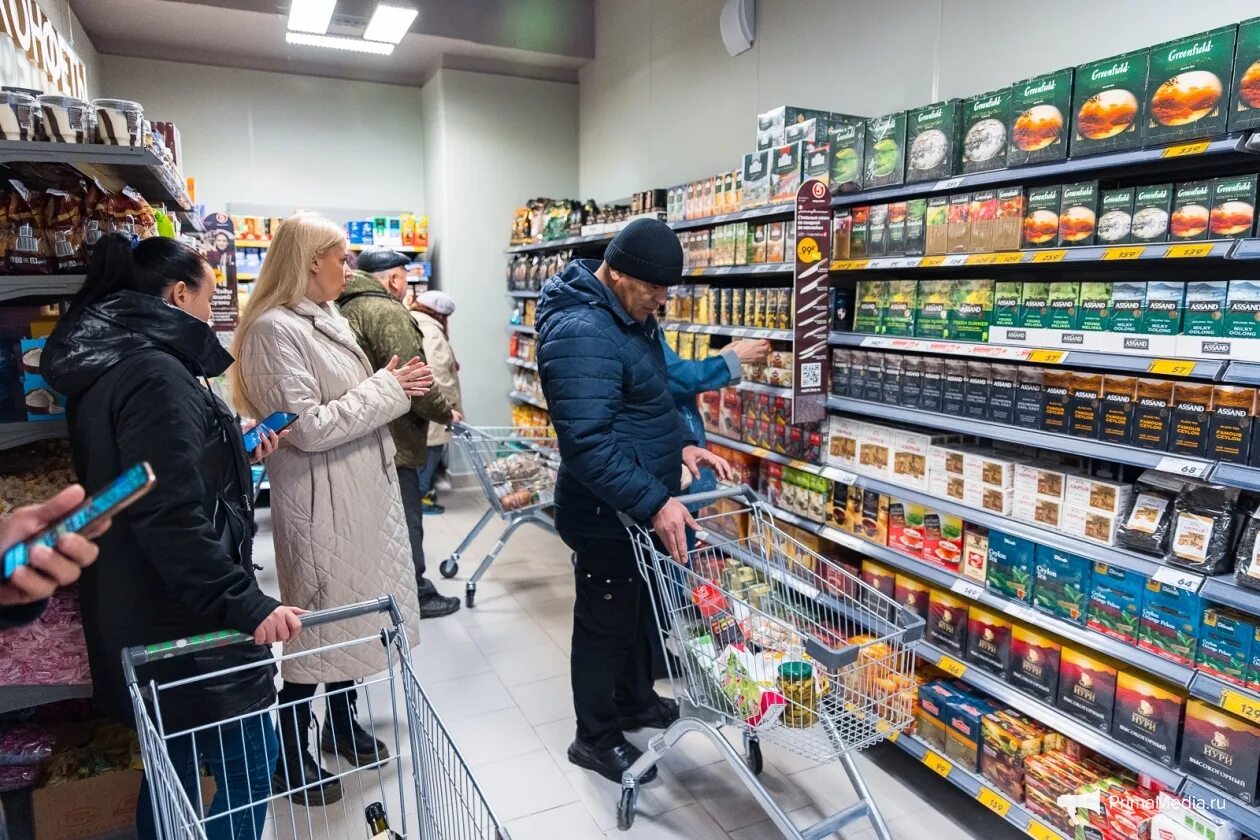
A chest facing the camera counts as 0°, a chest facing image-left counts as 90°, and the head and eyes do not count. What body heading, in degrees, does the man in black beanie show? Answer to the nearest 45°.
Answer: approximately 270°

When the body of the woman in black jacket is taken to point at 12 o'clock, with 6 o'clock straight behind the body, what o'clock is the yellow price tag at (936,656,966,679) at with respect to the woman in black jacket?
The yellow price tag is roughly at 12 o'clock from the woman in black jacket.

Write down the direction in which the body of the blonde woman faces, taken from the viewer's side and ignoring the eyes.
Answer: to the viewer's right

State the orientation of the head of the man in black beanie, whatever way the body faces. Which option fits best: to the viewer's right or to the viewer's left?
to the viewer's right

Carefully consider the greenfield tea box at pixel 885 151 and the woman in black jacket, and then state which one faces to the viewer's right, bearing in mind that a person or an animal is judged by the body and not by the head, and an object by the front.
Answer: the woman in black jacket

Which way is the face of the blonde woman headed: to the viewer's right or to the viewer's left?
to the viewer's right

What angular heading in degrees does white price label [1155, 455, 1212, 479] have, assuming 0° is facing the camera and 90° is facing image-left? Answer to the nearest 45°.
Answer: approximately 45°

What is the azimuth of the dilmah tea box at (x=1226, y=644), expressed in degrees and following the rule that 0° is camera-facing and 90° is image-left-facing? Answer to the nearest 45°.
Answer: approximately 45°
